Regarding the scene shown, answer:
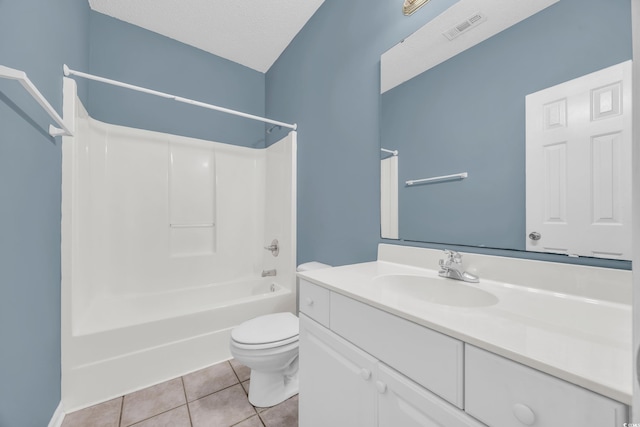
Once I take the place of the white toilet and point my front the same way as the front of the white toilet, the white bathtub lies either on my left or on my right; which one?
on my right

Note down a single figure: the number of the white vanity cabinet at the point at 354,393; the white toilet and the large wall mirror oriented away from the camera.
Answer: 0

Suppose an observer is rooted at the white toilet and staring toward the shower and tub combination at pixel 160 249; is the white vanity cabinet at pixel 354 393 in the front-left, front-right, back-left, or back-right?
back-left

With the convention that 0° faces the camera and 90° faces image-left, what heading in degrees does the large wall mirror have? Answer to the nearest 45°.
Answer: approximately 45°

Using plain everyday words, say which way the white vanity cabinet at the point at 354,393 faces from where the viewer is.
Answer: facing the viewer and to the left of the viewer

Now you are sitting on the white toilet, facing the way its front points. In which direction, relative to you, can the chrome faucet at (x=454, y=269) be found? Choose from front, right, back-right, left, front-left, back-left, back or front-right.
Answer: left

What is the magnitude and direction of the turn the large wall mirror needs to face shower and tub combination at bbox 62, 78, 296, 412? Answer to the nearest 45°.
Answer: approximately 45° to its right

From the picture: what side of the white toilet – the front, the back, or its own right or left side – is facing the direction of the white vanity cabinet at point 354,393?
left

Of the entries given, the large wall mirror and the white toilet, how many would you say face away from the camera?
0

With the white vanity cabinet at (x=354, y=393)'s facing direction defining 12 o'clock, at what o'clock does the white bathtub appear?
The white bathtub is roughly at 2 o'clock from the white vanity cabinet.

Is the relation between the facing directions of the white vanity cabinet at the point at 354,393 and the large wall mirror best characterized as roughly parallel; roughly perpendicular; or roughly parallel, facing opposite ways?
roughly parallel

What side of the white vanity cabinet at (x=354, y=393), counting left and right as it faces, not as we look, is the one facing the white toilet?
right
